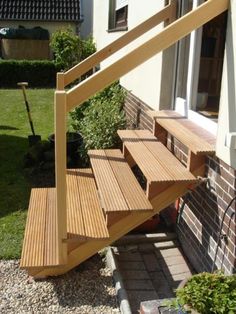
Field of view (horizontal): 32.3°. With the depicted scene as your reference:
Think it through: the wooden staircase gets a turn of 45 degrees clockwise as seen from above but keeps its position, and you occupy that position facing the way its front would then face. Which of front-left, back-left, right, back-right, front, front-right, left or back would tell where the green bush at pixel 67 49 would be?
front-right

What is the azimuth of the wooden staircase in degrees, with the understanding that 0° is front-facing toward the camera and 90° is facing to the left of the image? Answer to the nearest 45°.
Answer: approximately 90°

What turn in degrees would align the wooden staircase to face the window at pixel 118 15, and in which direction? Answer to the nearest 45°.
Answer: approximately 90° to its right

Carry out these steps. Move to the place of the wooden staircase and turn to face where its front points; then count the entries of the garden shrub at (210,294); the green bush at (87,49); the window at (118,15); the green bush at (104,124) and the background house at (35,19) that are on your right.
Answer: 4

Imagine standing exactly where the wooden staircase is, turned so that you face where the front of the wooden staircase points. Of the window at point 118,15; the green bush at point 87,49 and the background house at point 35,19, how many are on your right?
3

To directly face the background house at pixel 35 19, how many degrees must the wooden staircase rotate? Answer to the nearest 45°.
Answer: approximately 90° to its right

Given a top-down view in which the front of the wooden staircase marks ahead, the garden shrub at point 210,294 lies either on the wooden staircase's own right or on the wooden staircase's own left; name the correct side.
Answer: on the wooden staircase's own left
